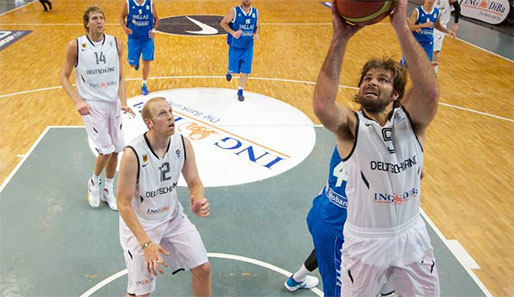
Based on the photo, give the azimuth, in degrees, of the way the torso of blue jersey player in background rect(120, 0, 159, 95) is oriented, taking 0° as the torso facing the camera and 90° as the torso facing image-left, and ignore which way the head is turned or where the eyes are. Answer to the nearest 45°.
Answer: approximately 0°

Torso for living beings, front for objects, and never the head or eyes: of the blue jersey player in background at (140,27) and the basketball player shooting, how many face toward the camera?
2

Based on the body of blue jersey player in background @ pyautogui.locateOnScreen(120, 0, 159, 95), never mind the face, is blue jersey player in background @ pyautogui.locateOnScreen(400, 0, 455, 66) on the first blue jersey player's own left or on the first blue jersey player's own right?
on the first blue jersey player's own left

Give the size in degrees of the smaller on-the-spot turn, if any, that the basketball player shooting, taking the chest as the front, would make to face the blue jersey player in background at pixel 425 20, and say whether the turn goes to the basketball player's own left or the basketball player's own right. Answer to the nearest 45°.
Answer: approximately 180°

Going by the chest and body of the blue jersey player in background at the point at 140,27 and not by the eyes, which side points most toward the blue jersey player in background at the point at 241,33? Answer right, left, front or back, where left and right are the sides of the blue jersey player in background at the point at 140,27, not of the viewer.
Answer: left
